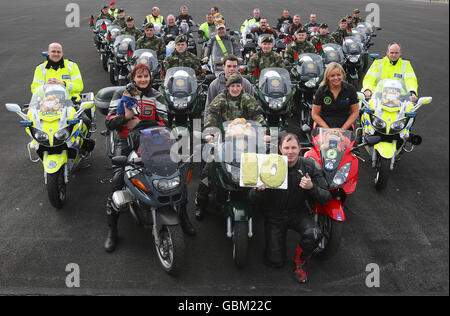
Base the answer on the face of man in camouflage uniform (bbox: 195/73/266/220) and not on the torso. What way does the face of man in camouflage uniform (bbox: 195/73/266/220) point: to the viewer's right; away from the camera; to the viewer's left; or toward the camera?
toward the camera

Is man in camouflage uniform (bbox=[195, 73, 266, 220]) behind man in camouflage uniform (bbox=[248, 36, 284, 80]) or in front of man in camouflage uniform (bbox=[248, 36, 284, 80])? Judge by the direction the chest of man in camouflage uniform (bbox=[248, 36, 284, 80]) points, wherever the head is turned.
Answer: in front

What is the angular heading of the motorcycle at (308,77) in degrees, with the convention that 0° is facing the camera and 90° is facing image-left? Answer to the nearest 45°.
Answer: approximately 0°

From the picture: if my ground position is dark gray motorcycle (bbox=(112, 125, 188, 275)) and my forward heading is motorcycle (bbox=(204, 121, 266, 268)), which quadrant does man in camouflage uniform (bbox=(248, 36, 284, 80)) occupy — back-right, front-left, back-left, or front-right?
front-left

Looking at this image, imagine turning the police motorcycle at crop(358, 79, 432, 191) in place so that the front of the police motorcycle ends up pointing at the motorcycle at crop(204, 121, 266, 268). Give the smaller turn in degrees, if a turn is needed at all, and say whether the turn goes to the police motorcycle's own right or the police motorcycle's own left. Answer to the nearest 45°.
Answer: approximately 45° to the police motorcycle's own right

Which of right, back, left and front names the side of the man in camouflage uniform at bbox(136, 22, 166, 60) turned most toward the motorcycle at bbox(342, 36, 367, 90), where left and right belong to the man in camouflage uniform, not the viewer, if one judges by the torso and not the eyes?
left

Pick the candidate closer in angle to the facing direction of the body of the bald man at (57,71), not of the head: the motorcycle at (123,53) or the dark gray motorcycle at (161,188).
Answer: the dark gray motorcycle

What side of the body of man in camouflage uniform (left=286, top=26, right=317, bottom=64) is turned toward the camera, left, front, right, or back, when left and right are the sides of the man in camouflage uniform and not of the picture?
front

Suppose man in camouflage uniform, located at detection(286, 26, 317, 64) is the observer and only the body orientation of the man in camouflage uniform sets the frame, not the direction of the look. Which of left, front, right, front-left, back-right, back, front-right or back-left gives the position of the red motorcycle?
front

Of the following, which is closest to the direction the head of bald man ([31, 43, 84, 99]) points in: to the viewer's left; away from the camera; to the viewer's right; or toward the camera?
toward the camera

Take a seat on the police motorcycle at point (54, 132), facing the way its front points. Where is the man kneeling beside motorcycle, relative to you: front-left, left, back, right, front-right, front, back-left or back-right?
front-left

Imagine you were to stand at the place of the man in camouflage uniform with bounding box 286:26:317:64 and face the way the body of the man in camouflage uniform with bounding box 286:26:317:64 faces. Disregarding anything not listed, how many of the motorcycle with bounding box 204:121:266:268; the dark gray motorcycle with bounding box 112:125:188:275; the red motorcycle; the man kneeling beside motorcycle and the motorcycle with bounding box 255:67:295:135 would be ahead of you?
5

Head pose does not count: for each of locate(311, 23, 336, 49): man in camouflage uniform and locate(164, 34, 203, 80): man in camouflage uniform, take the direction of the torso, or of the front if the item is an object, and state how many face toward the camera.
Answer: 2

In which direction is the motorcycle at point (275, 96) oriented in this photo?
toward the camera

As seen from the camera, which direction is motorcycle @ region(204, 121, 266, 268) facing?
toward the camera

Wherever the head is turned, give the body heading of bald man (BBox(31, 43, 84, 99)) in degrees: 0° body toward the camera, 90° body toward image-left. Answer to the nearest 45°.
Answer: approximately 0°

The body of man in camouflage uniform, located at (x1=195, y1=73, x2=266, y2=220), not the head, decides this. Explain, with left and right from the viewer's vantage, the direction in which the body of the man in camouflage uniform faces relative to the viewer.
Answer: facing the viewer
